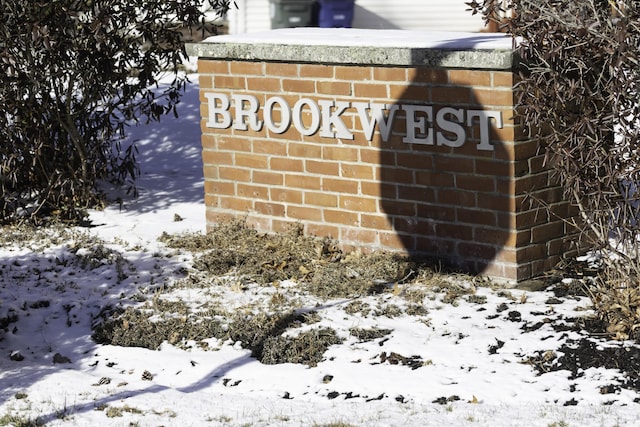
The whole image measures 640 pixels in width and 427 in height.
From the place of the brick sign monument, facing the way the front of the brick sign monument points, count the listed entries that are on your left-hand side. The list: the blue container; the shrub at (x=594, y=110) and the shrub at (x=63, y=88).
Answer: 1

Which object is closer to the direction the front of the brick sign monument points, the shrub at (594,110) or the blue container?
the shrub

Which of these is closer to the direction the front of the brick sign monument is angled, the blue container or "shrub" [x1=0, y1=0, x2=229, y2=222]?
the shrub

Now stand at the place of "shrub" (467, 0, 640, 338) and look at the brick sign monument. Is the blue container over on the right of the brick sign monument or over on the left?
right

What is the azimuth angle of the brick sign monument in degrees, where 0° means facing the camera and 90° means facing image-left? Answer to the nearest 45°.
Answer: approximately 45°

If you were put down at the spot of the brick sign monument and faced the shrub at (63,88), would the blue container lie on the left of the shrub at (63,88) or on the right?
right

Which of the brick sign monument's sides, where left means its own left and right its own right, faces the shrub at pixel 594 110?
left

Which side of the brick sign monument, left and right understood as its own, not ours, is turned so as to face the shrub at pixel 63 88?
right

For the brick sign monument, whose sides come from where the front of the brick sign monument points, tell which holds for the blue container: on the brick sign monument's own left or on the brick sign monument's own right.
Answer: on the brick sign monument's own right
